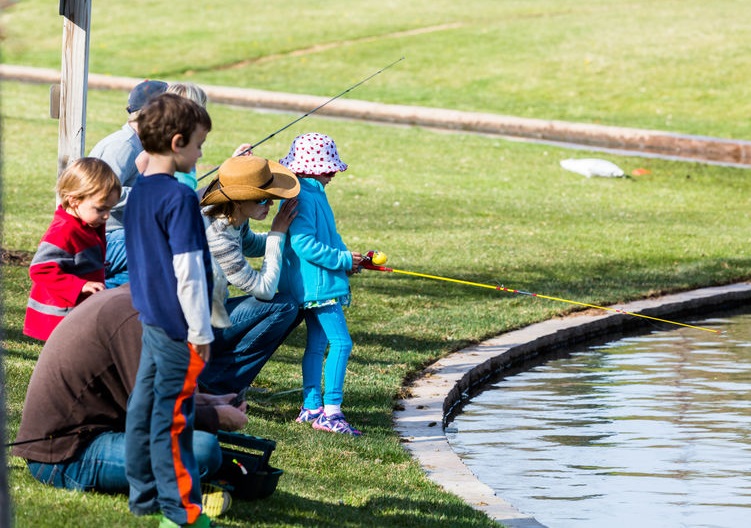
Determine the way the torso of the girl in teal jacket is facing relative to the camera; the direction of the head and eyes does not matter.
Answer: to the viewer's right

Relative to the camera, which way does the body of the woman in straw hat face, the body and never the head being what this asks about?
to the viewer's right

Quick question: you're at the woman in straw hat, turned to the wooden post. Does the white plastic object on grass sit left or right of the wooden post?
right

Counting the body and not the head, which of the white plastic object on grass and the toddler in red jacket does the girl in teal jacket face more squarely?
the white plastic object on grass

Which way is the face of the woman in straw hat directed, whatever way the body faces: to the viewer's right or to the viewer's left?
to the viewer's right

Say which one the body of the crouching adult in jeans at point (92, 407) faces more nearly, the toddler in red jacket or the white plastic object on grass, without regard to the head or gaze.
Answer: the white plastic object on grass

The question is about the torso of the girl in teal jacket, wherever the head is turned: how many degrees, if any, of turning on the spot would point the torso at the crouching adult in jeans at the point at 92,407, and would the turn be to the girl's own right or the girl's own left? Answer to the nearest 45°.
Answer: approximately 135° to the girl's own right

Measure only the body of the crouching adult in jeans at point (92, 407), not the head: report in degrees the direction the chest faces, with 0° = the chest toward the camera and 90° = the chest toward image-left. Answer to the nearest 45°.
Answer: approximately 270°

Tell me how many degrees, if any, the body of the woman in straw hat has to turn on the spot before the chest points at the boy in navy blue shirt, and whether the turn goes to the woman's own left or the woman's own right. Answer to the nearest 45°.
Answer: approximately 90° to the woman's own right

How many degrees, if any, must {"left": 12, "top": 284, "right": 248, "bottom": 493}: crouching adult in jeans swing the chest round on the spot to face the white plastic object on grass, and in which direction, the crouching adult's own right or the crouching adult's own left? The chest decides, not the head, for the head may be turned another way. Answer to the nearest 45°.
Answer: approximately 45° to the crouching adult's own left

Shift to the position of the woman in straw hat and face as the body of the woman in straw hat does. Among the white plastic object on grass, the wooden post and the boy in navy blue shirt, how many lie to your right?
1
